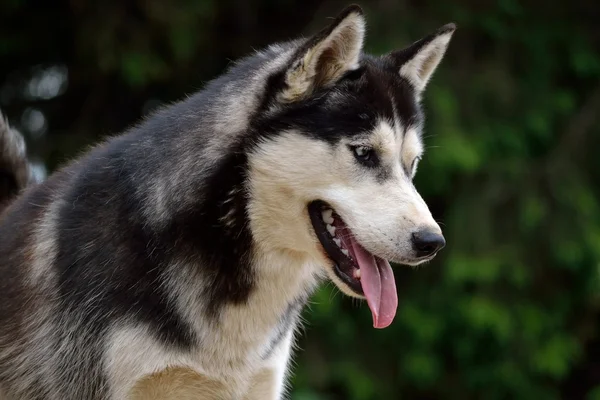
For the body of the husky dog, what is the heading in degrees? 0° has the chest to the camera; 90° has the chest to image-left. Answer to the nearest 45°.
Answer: approximately 315°
